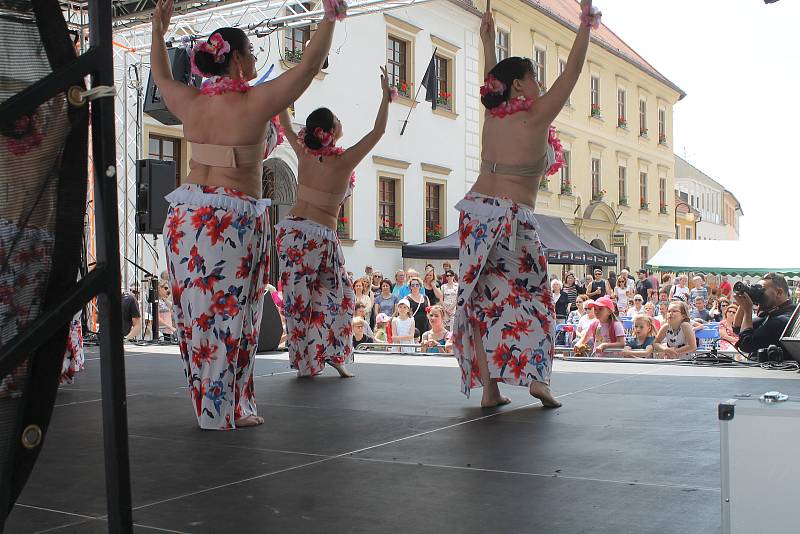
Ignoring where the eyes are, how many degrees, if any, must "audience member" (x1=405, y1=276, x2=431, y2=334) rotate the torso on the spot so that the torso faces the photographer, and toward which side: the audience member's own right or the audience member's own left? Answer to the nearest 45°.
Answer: approximately 45° to the audience member's own left

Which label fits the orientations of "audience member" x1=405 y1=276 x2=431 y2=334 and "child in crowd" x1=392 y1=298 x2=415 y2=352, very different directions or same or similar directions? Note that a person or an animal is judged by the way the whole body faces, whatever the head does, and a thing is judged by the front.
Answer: same or similar directions

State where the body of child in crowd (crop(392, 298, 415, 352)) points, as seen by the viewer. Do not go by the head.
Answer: toward the camera

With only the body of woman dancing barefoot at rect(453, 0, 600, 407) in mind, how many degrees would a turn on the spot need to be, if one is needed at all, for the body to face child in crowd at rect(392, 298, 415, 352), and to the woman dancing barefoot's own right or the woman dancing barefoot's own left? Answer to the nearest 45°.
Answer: approximately 45° to the woman dancing barefoot's own left

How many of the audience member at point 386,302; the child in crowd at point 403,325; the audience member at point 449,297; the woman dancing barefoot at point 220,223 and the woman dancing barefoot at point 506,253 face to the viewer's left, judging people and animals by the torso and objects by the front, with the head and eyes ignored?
0

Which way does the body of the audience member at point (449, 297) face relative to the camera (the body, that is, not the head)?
toward the camera

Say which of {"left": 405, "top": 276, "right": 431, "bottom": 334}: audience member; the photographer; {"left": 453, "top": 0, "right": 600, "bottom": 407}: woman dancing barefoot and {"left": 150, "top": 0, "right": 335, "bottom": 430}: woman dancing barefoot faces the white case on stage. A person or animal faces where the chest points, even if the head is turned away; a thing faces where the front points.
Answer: the audience member

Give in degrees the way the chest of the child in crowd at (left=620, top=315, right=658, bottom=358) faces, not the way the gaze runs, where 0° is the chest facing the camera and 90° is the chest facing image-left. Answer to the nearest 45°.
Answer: approximately 45°

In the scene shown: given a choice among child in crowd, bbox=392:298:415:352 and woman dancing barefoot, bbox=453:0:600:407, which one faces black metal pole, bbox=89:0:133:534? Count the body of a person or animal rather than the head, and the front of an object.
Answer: the child in crowd

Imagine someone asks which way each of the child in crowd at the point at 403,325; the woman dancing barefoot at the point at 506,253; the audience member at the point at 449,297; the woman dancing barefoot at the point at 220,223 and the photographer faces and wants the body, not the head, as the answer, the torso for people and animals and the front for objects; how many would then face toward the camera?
2

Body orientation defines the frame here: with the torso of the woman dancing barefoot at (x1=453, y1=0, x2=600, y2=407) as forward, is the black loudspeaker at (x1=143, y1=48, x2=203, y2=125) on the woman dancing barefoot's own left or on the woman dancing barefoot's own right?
on the woman dancing barefoot's own left

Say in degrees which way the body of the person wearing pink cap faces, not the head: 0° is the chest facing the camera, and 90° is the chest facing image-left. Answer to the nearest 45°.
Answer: approximately 45°

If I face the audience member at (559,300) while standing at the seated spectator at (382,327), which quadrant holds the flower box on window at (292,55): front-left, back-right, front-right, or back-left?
front-left

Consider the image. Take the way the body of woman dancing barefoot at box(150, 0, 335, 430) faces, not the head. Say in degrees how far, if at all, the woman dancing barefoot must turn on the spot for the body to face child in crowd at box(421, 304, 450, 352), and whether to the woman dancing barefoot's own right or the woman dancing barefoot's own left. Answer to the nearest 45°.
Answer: approximately 45° to the woman dancing barefoot's own left

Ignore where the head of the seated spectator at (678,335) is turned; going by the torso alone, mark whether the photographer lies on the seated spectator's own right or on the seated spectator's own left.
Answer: on the seated spectator's own left

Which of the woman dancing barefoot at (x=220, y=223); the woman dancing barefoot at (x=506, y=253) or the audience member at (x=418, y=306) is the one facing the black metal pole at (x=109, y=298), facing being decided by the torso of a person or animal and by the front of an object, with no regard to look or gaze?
the audience member

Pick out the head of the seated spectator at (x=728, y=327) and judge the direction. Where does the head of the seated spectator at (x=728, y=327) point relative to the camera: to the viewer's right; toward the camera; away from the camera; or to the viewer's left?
toward the camera

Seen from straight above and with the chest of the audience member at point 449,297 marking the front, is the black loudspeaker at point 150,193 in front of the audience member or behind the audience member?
in front

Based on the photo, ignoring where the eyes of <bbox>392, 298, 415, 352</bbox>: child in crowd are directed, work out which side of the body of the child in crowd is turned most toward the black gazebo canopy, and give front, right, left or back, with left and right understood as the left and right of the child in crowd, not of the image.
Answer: back

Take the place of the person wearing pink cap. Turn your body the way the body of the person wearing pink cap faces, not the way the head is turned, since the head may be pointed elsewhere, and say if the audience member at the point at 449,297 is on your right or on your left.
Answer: on your right

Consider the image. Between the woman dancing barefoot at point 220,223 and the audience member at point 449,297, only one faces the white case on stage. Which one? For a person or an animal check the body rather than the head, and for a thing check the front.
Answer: the audience member
